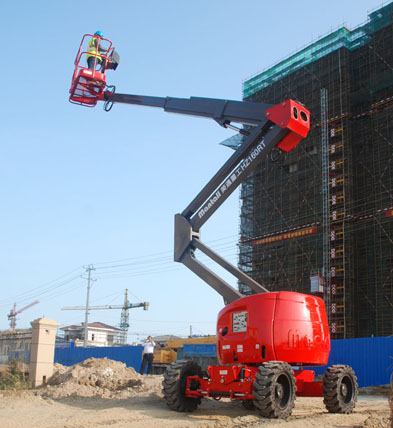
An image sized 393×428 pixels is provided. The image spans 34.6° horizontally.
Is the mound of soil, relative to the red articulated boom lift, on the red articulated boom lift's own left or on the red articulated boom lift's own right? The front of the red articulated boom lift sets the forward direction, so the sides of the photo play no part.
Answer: on the red articulated boom lift's own right

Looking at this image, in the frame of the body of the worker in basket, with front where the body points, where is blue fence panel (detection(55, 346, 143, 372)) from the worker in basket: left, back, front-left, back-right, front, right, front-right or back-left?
left

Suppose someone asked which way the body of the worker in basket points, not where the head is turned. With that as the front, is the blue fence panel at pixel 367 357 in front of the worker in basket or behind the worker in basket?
in front

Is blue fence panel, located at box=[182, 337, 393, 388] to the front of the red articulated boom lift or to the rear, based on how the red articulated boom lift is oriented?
to the rear

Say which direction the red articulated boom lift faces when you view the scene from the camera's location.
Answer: facing the viewer and to the left of the viewer

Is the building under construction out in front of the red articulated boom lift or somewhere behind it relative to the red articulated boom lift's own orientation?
behind

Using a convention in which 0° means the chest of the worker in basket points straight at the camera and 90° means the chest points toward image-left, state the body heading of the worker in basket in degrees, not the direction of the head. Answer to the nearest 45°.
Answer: approximately 270°

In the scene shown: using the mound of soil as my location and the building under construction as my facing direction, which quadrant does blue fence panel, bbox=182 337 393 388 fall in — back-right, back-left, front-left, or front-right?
front-right

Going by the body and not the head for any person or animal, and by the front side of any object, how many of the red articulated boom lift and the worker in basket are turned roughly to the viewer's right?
1

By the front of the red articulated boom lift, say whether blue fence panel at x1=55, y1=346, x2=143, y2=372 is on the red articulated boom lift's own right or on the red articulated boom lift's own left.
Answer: on the red articulated boom lift's own right

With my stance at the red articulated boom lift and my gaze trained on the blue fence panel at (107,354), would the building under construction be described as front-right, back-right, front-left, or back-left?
front-right
